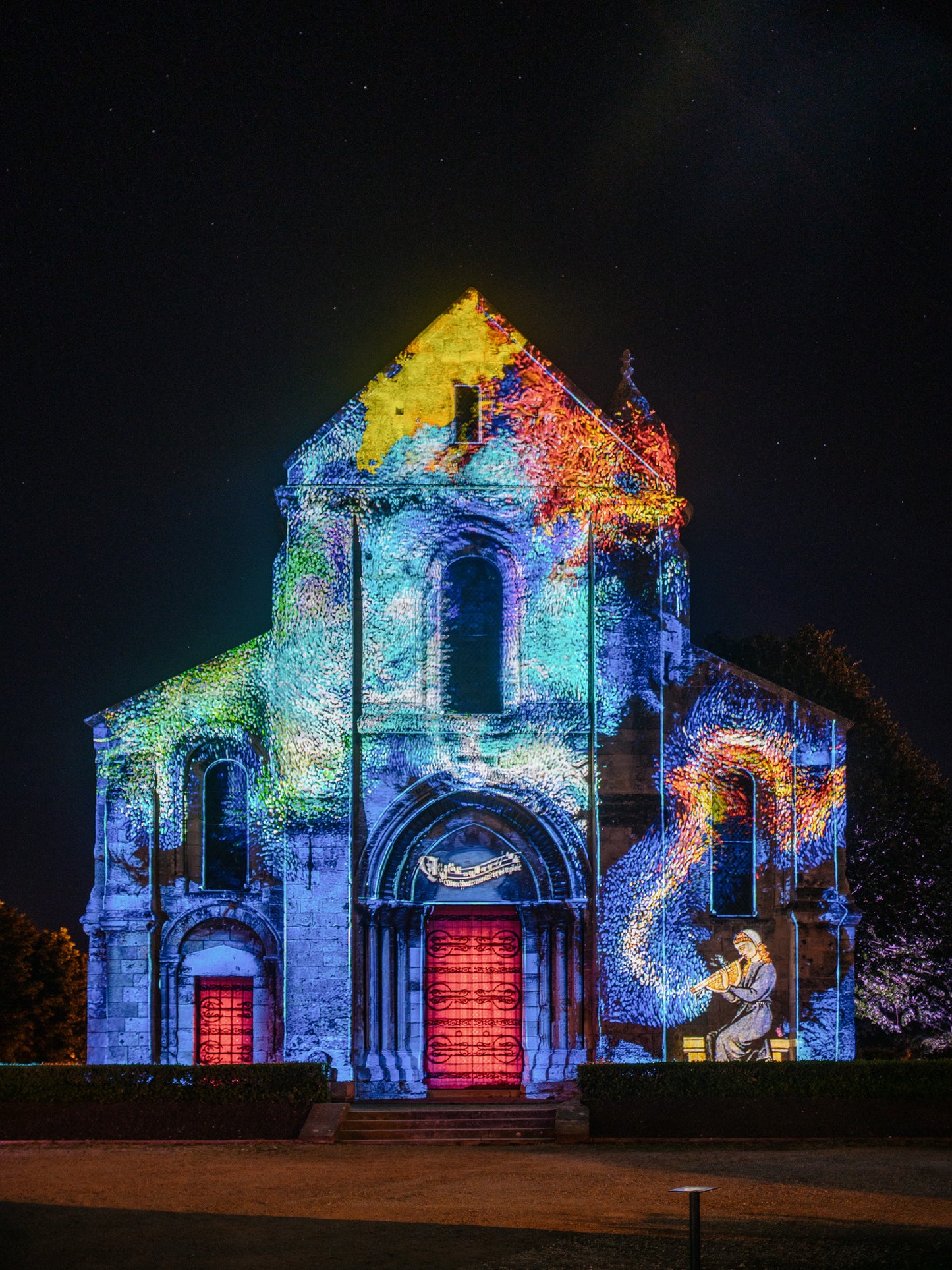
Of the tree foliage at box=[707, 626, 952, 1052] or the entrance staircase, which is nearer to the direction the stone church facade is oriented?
the entrance staircase

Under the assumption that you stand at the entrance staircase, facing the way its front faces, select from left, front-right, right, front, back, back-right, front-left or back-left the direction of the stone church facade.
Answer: back

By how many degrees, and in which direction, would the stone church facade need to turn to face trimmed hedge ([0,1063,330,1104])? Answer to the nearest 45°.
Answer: approximately 45° to its right

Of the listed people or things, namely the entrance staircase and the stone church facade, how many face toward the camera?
2

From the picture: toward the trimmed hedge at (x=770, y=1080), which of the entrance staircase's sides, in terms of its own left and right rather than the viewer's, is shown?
left

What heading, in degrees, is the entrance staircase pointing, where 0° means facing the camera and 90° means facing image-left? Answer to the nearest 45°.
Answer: approximately 0°

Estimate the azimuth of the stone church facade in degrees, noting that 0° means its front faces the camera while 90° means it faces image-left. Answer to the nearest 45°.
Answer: approximately 0°

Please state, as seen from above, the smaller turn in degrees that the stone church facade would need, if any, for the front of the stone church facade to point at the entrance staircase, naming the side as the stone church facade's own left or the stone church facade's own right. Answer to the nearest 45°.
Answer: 0° — it already faces it

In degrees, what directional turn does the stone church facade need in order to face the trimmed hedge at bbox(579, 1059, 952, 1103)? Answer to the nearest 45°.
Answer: approximately 45° to its left

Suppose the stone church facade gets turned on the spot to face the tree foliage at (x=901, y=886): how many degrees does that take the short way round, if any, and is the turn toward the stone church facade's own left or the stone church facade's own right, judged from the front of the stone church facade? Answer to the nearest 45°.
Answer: approximately 135° to the stone church facade's own left

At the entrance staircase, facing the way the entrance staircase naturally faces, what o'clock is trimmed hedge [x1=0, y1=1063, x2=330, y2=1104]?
The trimmed hedge is roughly at 3 o'clock from the entrance staircase.
